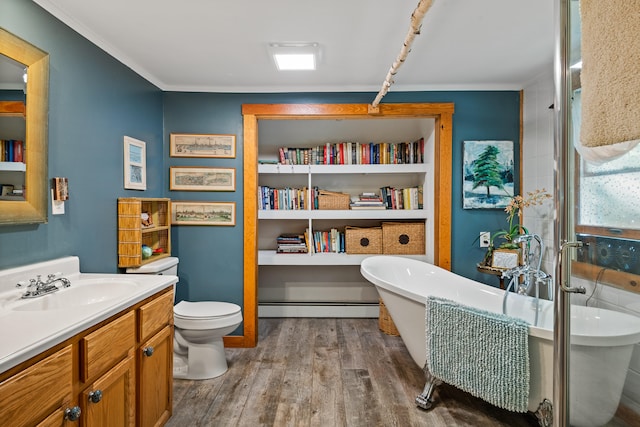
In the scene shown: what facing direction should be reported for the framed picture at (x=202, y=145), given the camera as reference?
facing the viewer

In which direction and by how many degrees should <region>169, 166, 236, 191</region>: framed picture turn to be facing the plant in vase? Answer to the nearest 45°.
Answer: approximately 45° to its left

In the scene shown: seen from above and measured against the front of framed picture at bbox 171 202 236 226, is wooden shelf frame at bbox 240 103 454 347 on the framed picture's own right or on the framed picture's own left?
on the framed picture's own left

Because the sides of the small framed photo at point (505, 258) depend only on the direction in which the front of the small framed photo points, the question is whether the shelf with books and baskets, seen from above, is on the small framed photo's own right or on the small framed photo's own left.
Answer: on the small framed photo's own right

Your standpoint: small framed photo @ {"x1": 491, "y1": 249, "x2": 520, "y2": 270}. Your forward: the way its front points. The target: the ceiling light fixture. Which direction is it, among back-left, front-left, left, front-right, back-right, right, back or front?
front-right

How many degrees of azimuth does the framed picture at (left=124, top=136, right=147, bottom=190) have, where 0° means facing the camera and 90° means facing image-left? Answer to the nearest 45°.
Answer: approximately 315°

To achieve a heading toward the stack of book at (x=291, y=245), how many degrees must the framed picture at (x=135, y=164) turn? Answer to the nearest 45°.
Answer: approximately 45° to its left

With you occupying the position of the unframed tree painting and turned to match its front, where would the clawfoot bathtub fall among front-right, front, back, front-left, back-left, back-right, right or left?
front

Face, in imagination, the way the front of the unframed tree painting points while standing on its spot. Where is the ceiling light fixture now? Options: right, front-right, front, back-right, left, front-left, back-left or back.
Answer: front-right

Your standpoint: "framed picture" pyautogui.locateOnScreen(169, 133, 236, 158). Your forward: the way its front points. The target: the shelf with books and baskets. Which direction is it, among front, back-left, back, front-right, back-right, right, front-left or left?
left

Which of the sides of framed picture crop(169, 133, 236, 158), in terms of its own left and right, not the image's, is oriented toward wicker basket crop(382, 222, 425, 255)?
left

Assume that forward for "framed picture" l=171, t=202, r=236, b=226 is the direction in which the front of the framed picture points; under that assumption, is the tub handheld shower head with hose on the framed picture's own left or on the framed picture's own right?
on the framed picture's own left

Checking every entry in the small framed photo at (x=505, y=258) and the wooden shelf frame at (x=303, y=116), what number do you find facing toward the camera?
2

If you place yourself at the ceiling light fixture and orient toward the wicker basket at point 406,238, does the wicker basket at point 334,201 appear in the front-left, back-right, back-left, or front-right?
front-left

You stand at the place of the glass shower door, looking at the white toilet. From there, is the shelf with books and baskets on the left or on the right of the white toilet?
right
